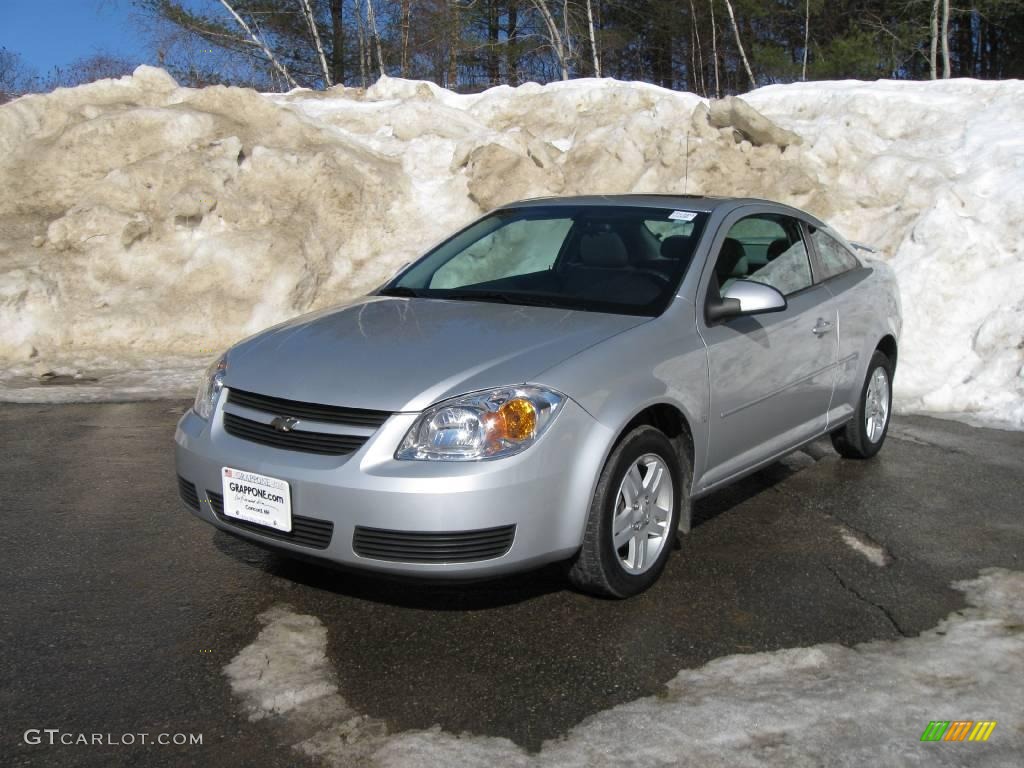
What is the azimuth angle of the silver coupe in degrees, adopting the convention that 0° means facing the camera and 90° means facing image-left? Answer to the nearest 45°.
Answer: approximately 45°

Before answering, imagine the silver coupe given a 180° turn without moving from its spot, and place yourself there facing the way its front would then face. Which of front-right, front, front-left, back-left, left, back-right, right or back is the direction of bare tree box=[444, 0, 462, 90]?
front-left

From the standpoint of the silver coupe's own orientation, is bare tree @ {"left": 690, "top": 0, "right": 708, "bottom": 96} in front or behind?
behind
